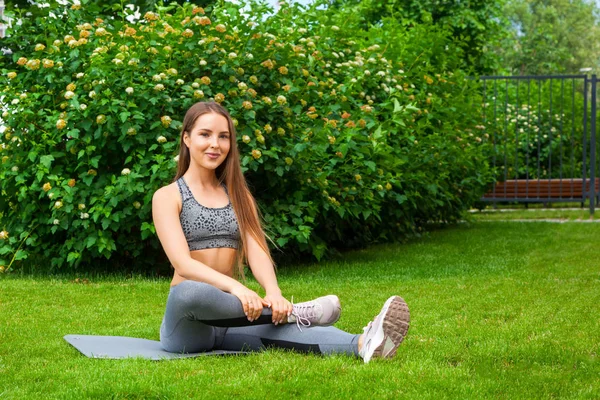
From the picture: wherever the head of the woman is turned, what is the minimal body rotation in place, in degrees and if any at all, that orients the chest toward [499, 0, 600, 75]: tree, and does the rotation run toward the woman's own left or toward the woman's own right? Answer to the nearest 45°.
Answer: approximately 135° to the woman's own left

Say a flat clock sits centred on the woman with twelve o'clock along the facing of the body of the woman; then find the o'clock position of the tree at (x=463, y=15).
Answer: The tree is roughly at 8 o'clock from the woman.

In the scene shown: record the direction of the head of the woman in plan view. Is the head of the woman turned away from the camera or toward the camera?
toward the camera
